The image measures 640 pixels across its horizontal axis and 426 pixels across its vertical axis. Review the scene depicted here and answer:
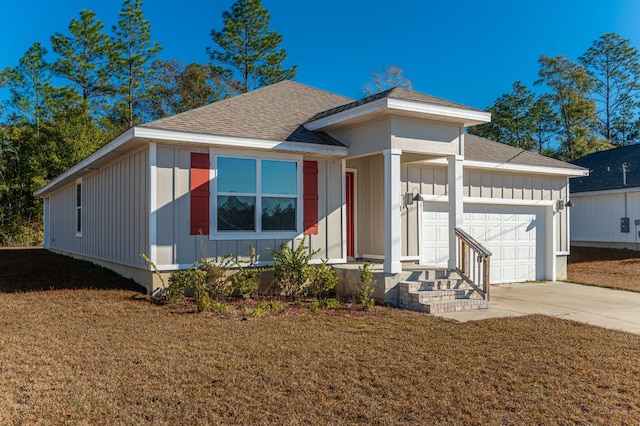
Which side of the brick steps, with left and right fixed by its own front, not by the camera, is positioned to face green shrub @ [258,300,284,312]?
right

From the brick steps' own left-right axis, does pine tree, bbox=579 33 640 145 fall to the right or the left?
on its left

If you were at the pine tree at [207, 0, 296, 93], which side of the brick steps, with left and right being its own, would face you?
back

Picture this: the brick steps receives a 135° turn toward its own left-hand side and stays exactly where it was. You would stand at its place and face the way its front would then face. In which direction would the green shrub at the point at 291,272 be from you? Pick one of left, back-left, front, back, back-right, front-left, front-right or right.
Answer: left

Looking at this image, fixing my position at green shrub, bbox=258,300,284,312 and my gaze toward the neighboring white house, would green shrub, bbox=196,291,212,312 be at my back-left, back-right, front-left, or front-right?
back-left

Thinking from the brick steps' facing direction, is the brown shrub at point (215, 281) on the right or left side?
on its right

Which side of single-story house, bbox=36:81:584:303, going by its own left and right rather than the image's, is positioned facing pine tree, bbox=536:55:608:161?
left

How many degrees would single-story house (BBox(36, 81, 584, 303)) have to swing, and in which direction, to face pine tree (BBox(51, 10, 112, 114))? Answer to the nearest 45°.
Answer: approximately 180°

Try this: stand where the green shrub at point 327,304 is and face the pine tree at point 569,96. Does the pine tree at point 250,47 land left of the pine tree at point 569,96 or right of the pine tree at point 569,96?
left

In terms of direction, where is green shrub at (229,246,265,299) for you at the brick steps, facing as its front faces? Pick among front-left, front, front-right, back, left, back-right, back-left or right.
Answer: back-right

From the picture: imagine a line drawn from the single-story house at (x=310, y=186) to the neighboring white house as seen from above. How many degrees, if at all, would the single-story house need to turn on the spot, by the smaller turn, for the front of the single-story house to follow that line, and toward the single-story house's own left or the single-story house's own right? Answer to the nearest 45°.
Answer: approximately 90° to the single-story house's own left

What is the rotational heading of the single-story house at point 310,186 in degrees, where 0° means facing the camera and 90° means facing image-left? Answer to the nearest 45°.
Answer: approximately 315°
